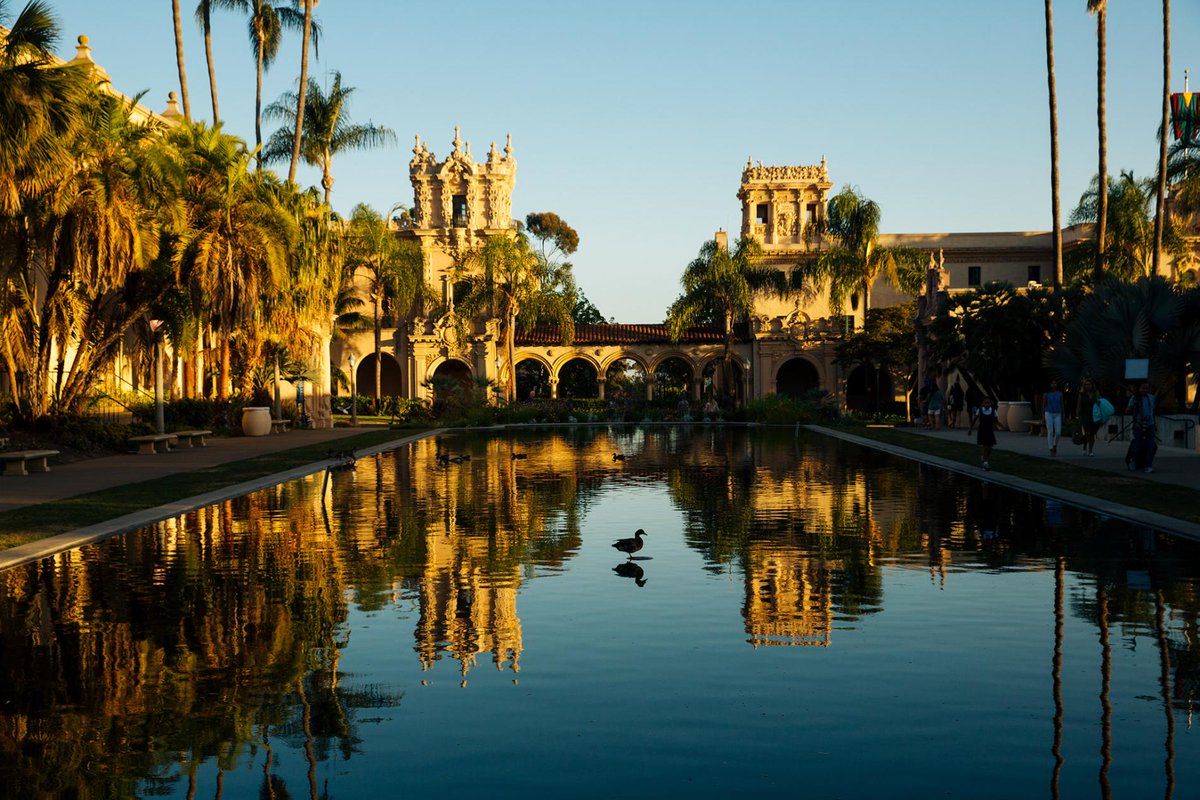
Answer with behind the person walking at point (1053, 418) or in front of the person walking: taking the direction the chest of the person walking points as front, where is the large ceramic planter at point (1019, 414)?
behind

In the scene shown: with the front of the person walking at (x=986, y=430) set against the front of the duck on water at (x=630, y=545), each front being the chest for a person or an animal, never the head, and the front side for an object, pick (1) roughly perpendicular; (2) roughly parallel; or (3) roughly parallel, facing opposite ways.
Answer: roughly perpendicular

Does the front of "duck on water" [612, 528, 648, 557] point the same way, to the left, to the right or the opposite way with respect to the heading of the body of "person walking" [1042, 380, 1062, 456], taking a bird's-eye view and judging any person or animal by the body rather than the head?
to the left

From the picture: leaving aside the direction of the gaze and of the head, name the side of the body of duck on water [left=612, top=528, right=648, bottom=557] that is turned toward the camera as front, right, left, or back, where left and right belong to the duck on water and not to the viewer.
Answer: right

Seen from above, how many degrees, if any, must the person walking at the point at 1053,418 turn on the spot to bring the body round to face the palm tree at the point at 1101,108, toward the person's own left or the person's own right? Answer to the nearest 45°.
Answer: approximately 180°

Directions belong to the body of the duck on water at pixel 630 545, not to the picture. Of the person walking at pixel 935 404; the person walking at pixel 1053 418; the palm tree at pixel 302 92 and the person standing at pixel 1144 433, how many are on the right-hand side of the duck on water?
0

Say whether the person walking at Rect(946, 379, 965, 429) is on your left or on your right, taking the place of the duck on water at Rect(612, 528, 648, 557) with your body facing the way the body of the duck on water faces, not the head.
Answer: on your left

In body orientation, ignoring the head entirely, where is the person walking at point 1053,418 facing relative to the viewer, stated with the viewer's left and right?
facing the viewer

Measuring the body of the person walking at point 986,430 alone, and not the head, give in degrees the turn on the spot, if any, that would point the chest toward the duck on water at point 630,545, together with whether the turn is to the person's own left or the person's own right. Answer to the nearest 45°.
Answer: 0° — they already face it

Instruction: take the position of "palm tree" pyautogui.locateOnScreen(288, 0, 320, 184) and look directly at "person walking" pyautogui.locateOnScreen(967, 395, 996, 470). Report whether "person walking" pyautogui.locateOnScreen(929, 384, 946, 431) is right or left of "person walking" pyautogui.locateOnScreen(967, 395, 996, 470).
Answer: left

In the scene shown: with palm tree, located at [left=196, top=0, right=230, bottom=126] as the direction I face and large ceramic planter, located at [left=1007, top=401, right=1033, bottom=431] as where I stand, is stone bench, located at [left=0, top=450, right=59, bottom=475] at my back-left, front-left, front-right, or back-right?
front-left

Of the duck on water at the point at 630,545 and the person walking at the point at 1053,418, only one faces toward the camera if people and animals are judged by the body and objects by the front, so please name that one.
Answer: the person walking

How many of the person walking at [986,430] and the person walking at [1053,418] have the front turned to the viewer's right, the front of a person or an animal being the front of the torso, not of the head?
0

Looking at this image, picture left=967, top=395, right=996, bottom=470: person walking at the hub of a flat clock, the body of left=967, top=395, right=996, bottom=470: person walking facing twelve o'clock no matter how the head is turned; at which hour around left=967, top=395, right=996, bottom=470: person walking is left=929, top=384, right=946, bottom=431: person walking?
left=929, top=384, right=946, bottom=431: person walking is roughly at 6 o'clock from left=967, top=395, right=996, bottom=470: person walking.

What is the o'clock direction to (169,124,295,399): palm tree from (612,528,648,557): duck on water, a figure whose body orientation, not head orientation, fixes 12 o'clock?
The palm tree is roughly at 8 o'clock from the duck on water.

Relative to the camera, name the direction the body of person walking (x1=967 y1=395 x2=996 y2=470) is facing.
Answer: toward the camera

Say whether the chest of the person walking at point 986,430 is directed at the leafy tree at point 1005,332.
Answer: no

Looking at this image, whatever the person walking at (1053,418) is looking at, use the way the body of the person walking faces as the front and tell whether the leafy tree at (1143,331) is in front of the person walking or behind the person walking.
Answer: behind

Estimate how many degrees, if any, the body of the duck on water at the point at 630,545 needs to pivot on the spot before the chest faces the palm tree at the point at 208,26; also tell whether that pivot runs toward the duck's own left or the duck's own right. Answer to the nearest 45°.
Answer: approximately 135° to the duck's own left
